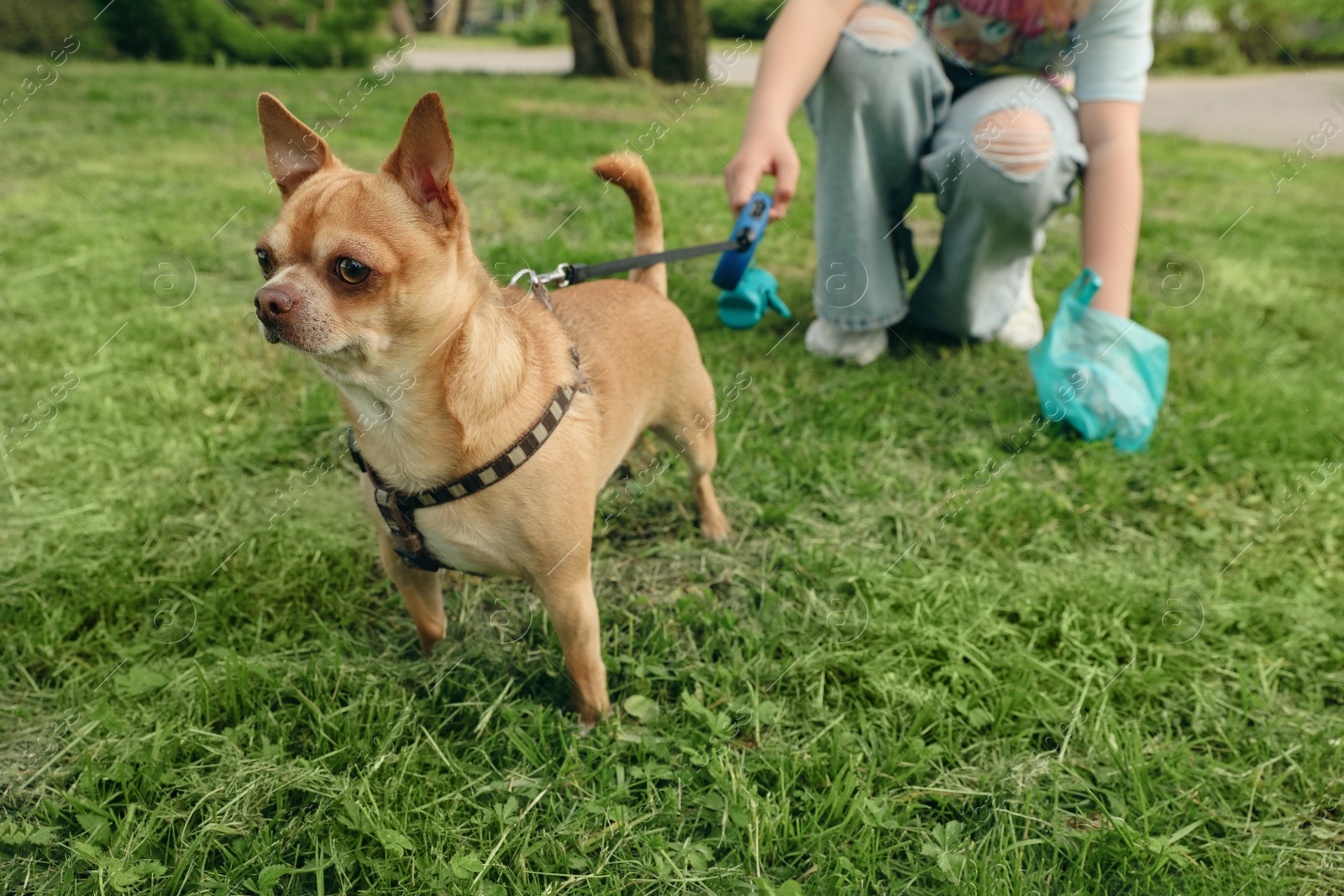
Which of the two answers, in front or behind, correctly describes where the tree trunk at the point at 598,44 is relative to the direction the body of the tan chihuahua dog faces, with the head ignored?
behind

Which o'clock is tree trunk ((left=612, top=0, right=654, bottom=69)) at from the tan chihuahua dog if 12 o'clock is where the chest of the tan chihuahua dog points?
The tree trunk is roughly at 5 o'clock from the tan chihuahua dog.

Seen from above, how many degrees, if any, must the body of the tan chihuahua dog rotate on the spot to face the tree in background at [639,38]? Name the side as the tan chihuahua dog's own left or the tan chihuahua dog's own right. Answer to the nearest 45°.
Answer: approximately 135° to the tan chihuahua dog's own right

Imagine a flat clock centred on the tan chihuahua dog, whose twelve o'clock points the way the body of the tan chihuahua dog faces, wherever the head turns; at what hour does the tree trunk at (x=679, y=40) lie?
The tree trunk is roughly at 5 o'clock from the tan chihuahua dog.

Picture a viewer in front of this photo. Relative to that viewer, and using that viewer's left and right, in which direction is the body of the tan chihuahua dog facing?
facing the viewer and to the left of the viewer
